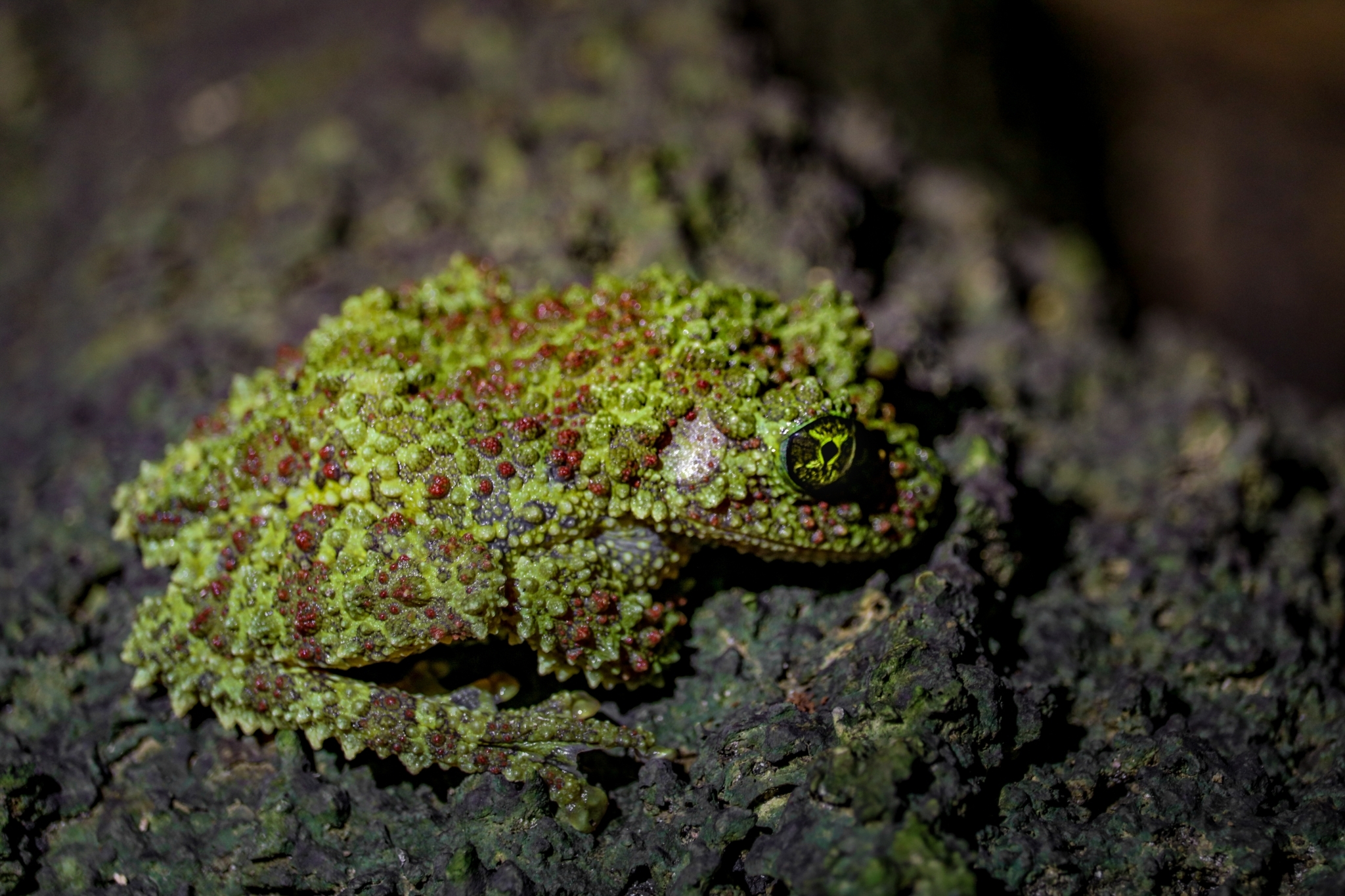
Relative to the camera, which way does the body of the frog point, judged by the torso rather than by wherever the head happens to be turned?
to the viewer's right
